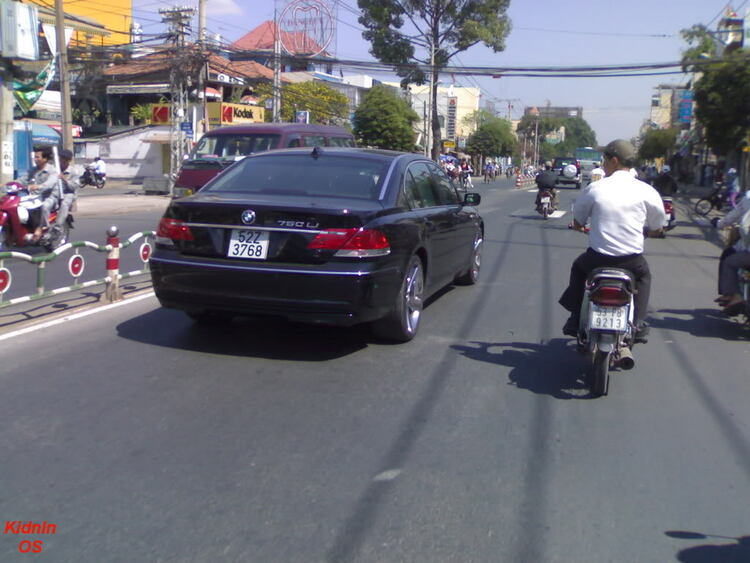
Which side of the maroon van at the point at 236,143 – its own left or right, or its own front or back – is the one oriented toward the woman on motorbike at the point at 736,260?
left

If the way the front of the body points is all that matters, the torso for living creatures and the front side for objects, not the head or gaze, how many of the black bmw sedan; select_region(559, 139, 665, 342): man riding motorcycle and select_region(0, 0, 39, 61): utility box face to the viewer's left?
0

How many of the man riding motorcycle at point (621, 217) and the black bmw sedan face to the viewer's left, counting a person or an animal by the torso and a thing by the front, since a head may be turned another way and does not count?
0

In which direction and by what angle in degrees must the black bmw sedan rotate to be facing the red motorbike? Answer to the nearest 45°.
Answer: approximately 90° to its left

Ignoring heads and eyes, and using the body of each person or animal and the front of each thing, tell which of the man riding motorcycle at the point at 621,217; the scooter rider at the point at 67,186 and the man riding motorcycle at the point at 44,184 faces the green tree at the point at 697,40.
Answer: the man riding motorcycle at the point at 621,217

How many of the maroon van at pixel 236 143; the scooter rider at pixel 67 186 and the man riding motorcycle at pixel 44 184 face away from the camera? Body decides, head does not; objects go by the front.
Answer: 0

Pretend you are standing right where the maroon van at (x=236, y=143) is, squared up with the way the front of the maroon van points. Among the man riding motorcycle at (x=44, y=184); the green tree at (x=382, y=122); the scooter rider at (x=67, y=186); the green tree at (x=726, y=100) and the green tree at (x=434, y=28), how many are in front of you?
2

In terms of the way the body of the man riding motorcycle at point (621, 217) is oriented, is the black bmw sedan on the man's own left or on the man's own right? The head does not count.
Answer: on the man's own left

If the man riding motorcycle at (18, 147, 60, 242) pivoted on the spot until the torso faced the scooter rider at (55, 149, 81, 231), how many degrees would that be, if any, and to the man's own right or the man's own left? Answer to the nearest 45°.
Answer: approximately 180°

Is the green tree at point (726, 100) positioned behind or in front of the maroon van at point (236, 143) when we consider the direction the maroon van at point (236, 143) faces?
behind

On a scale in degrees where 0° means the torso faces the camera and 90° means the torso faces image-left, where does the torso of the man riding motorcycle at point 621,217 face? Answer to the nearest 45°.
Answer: approximately 180°

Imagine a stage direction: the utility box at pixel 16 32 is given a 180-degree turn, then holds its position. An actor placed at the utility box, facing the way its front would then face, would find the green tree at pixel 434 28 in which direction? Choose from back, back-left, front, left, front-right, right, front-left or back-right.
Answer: right

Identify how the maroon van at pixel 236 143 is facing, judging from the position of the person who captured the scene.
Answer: facing the viewer and to the left of the viewer

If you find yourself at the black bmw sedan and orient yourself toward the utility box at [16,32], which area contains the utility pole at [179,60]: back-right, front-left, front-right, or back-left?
front-right

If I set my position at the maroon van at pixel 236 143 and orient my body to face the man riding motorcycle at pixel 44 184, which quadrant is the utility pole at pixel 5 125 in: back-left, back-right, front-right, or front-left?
front-right

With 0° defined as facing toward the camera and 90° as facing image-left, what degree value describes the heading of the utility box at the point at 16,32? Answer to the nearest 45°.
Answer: approximately 315°

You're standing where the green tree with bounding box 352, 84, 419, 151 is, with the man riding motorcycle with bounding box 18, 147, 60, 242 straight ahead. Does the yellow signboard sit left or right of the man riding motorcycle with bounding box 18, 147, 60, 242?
right

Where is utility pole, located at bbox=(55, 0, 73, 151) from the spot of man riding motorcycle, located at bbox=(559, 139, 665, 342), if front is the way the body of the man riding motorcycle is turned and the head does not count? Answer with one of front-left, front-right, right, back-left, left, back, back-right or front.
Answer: front-left

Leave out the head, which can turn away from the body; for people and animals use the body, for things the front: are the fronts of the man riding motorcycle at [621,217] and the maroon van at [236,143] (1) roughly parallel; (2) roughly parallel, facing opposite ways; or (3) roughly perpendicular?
roughly parallel, facing opposite ways

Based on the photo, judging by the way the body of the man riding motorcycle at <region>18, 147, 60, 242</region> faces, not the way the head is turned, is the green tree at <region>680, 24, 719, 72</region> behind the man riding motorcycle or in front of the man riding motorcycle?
behind
